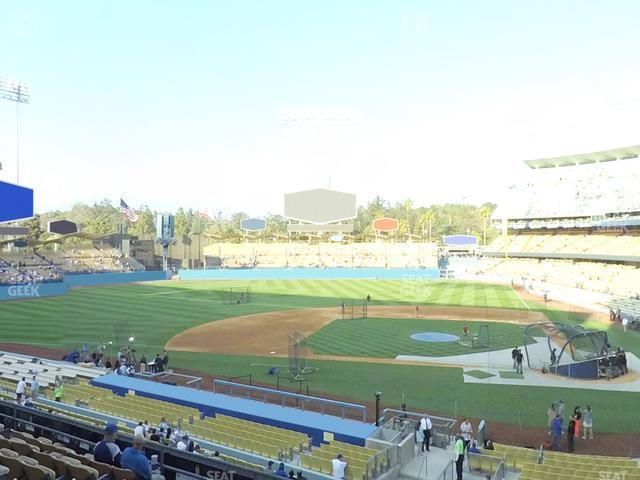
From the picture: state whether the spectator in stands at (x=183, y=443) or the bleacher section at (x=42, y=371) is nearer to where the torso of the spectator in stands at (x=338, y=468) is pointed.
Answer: the bleacher section

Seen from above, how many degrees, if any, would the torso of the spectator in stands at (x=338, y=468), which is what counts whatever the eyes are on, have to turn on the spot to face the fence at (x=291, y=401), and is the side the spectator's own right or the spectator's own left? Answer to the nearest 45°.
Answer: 0° — they already face it

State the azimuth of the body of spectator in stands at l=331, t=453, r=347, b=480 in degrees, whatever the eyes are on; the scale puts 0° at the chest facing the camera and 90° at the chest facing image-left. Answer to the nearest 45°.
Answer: approximately 180°

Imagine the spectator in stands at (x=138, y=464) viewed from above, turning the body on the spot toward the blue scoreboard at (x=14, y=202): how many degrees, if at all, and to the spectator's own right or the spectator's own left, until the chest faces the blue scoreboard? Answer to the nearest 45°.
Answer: approximately 45° to the spectator's own left

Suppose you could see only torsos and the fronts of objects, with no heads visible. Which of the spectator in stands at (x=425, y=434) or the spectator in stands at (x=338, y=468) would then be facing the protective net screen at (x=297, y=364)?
the spectator in stands at (x=338, y=468)

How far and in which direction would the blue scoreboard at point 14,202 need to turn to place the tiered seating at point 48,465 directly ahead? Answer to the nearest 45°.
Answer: approximately 45° to its right

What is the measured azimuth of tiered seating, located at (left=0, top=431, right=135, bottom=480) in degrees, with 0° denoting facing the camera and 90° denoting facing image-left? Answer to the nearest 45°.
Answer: approximately 225°

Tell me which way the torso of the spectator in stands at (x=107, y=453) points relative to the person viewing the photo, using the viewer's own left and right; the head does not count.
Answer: facing away from the viewer and to the right of the viewer
